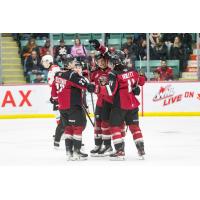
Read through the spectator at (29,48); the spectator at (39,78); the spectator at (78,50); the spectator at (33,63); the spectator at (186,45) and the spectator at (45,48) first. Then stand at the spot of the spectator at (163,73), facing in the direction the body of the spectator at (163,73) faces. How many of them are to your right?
5

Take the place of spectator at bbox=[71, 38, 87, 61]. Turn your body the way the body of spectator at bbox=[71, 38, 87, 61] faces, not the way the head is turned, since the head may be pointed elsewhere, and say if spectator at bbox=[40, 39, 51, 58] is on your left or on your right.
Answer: on your right

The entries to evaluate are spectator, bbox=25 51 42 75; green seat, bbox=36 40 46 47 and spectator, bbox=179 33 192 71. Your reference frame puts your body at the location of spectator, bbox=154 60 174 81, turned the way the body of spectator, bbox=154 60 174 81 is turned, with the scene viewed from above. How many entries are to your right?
2

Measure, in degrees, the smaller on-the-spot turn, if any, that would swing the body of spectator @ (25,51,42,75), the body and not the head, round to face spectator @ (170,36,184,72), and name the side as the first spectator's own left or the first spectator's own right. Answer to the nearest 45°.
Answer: approximately 90° to the first spectator's own left

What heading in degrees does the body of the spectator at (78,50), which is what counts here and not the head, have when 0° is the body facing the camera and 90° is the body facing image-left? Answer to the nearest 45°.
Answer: approximately 0°

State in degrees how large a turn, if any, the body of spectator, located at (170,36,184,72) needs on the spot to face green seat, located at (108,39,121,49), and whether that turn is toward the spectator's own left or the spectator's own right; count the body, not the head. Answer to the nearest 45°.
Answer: approximately 90° to the spectator's own right

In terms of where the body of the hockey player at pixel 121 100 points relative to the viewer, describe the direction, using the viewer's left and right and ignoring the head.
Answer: facing away from the viewer and to the left of the viewer

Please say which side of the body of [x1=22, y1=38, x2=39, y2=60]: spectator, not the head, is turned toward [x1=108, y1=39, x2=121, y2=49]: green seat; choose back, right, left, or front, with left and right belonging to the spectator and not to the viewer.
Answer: left

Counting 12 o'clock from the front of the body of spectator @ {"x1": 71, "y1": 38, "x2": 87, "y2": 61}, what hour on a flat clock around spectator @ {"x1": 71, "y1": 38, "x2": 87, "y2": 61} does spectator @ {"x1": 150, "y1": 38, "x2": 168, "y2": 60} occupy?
spectator @ {"x1": 150, "y1": 38, "x2": 168, "y2": 60} is roughly at 9 o'clock from spectator @ {"x1": 71, "y1": 38, "x2": 87, "y2": 61}.

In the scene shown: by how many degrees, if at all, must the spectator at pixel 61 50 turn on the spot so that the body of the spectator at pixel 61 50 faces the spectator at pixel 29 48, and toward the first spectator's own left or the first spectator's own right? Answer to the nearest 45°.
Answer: approximately 135° to the first spectator's own right
